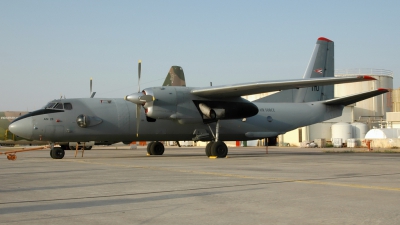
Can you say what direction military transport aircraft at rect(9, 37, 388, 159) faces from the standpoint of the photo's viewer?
facing the viewer and to the left of the viewer
